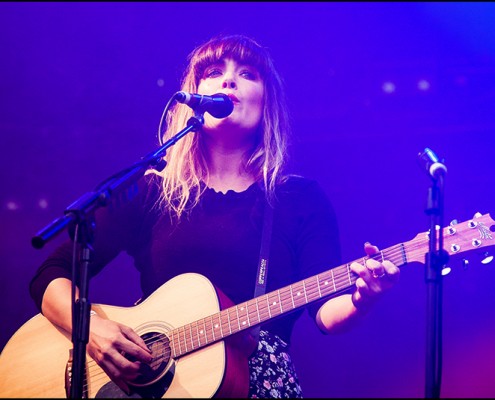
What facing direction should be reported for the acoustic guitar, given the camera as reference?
facing the viewer and to the left of the viewer

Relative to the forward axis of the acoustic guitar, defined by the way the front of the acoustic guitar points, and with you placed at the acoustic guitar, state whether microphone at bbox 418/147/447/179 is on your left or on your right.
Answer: on your left

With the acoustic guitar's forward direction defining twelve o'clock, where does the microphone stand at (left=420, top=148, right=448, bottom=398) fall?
The microphone stand is roughly at 9 o'clock from the acoustic guitar.
